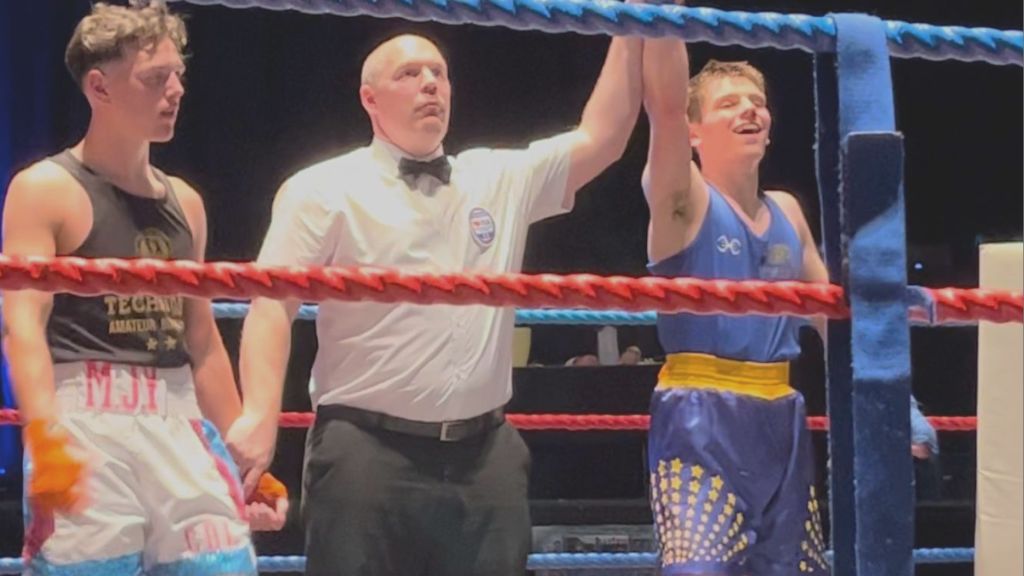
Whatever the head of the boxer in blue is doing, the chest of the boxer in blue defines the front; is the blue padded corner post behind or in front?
in front

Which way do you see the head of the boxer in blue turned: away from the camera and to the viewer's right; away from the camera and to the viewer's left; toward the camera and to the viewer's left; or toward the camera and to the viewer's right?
toward the camera and to the viewer's right

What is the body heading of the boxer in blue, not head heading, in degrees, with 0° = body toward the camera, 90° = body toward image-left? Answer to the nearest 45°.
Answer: approximately 315°
